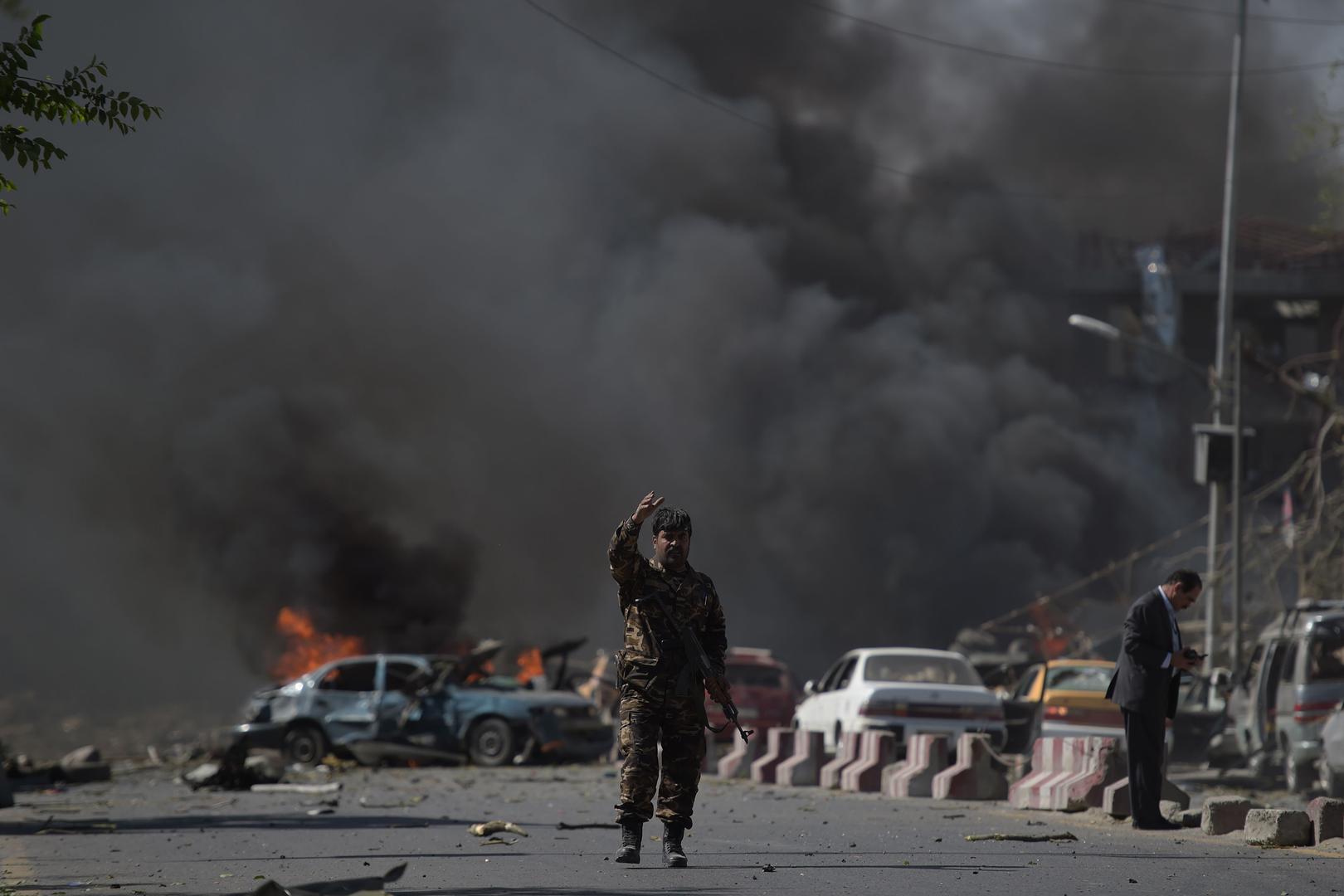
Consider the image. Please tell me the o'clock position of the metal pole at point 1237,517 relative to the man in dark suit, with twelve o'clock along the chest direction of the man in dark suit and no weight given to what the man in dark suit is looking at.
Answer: The metal pole is roughly at 9 o'clock from the man in dark suit.

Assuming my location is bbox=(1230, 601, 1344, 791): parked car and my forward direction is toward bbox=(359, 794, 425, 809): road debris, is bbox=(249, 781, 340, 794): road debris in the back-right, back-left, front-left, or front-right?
front-right

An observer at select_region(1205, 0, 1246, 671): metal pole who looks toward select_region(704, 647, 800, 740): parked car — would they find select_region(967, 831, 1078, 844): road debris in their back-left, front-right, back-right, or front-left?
front-left

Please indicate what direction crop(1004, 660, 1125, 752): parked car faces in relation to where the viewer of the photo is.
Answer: facing away from the viewer

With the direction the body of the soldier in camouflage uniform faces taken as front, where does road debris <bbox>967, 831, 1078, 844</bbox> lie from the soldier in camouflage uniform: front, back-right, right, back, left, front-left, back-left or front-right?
back-left

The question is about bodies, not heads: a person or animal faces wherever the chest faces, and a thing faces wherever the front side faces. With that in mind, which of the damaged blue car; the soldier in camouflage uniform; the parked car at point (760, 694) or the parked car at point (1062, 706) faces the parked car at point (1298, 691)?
the damaged blue car

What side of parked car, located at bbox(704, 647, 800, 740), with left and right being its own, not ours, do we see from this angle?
back

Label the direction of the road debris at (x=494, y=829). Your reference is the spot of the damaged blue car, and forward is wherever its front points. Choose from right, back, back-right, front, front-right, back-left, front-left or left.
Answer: front-right

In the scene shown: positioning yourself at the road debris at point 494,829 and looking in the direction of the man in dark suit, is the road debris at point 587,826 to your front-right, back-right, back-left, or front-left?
front-left

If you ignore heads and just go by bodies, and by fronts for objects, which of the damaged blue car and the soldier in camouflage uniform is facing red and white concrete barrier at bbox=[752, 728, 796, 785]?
the damaged blue car

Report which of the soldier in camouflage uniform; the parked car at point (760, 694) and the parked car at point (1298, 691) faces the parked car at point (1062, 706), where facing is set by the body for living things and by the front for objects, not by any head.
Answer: the parked car at point (1298, 691)

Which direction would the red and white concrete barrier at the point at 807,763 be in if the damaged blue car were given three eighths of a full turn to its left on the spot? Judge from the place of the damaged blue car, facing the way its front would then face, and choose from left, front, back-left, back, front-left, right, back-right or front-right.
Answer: back-right

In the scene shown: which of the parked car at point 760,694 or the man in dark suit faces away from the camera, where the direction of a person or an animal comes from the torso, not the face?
the parked car

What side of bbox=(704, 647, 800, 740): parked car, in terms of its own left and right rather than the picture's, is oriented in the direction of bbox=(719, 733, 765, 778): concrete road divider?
back
